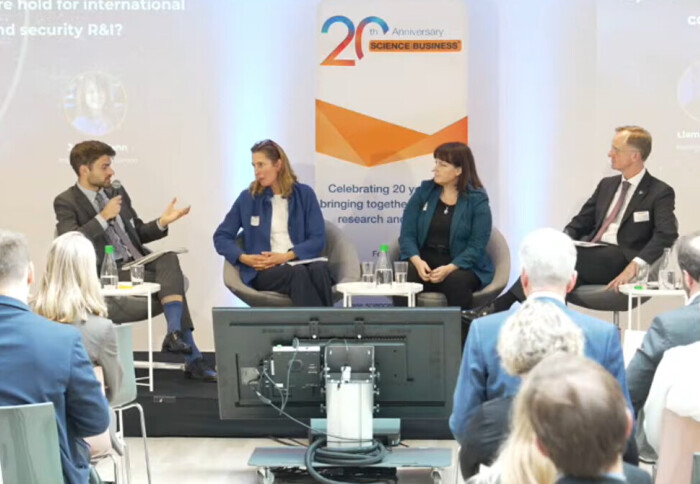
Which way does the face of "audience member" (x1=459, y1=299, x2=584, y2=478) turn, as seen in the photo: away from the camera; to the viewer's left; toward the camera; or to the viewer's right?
away from the camera

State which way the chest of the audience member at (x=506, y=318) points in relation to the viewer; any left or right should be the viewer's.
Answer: facing away from the viewer

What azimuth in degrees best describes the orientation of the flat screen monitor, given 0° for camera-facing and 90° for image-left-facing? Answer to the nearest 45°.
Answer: approximately 180°

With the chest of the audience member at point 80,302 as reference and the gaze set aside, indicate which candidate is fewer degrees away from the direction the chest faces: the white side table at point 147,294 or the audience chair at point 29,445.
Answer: the white side table

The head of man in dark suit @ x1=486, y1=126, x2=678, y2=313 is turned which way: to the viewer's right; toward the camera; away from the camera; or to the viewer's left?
to the viewer's left

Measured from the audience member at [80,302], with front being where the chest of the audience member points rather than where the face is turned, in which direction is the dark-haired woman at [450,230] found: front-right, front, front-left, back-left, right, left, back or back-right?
front-right

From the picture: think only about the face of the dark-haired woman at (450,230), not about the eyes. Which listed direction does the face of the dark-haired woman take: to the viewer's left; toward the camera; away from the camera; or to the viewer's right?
to the viewer's left

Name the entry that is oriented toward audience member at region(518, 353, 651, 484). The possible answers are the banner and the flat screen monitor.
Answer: the banner

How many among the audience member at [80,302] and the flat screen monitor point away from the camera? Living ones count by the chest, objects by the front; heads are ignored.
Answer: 2

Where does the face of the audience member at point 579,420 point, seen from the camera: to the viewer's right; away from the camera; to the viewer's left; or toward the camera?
away from the camera

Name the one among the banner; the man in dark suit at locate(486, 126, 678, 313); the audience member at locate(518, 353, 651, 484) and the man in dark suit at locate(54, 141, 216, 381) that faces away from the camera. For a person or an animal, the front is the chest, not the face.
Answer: the audience member

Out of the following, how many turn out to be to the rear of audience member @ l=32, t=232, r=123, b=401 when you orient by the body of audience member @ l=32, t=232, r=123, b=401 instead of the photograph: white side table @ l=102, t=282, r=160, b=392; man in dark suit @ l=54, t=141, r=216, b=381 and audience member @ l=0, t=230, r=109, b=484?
1

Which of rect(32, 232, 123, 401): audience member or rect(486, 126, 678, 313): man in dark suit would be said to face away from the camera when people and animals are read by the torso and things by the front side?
the audience member

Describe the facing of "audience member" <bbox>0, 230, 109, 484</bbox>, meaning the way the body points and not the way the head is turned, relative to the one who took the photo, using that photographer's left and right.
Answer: facing away from the viewer

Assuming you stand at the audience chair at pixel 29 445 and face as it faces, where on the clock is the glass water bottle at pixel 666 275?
The glass water bottle is roughly at 2 o'clock from the audience chair.
